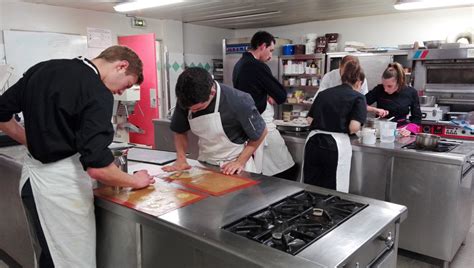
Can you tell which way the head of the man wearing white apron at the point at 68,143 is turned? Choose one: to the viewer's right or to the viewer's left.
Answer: to the viewer's right

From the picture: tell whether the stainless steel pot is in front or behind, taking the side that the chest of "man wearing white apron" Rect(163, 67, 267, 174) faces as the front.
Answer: behind

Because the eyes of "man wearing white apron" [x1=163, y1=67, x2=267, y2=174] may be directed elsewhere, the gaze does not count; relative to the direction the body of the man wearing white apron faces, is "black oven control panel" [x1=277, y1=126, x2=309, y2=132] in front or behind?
behind

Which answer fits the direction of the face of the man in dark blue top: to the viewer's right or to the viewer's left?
to the viewer's right

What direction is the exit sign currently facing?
toward the camera

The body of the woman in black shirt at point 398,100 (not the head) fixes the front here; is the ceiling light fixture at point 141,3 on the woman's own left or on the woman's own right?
on the woman's own right

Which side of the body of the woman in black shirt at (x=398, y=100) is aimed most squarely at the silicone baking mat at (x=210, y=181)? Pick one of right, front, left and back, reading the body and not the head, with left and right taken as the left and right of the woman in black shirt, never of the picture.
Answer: front

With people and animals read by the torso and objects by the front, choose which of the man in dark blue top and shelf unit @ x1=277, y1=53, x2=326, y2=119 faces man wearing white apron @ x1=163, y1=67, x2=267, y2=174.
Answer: the shelf unit

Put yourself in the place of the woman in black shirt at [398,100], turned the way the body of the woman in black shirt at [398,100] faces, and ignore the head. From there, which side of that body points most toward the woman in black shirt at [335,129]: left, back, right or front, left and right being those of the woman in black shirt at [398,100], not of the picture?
front

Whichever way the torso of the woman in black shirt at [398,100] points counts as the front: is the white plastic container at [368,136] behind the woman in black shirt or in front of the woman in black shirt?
in front

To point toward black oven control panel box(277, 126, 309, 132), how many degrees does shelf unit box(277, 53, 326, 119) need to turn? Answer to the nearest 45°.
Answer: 0° — it already faces it

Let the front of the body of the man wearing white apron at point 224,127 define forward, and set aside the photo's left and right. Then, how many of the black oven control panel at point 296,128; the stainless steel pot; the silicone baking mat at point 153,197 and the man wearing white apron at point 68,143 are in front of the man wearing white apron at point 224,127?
2

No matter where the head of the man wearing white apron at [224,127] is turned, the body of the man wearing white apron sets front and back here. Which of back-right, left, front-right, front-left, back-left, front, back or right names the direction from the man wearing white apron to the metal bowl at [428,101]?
back
